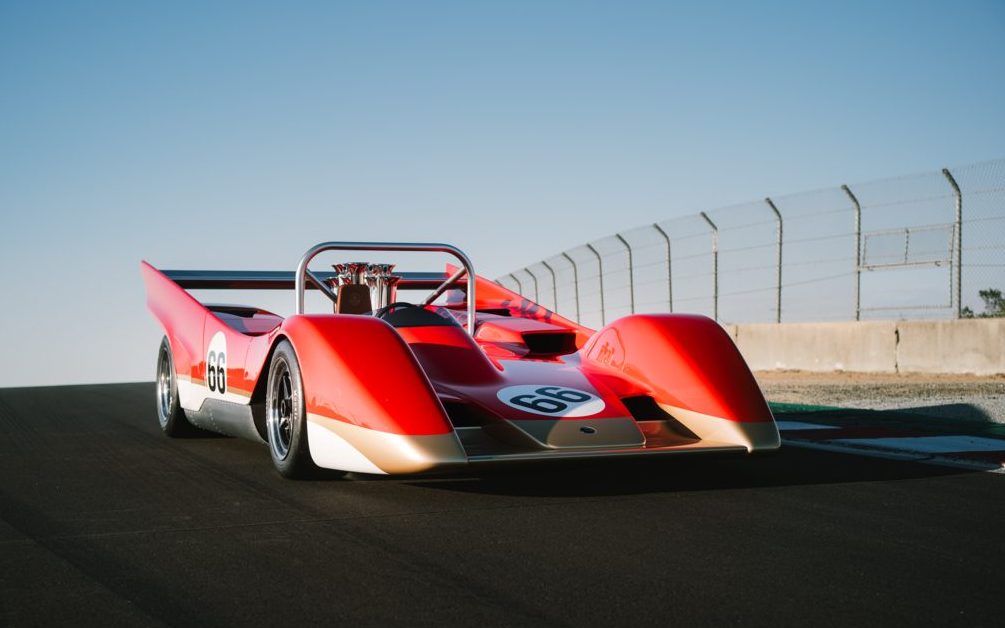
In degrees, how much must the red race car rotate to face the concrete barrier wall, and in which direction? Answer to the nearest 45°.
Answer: approximately 90° to its left

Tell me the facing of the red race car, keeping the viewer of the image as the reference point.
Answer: facing the viewer and to the right of the viewer
